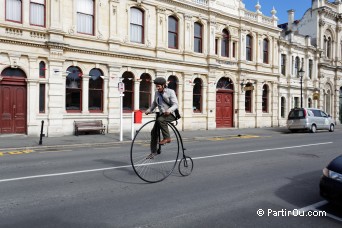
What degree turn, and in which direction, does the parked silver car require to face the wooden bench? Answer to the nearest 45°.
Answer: approximately 180°

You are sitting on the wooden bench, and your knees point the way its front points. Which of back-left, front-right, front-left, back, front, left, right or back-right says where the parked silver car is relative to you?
front-left

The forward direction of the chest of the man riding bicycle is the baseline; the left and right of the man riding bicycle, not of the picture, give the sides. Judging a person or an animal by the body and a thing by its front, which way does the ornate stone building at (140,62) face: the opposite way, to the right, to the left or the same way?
to the left

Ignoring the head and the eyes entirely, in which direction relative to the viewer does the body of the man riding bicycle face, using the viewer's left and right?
facing the viewer and to the left of the viewer

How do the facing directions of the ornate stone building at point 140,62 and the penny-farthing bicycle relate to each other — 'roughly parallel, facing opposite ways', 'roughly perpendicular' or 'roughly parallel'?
roughly perpendicular

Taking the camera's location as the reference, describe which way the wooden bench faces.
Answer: facing the viewer and to the right of the viewer

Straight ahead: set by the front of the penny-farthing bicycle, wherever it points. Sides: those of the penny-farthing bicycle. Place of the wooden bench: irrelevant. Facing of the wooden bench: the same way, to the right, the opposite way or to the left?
to the left

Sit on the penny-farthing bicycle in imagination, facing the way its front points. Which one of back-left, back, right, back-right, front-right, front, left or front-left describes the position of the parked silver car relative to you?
back

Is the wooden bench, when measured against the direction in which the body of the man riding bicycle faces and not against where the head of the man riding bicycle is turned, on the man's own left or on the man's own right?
on the man's own right

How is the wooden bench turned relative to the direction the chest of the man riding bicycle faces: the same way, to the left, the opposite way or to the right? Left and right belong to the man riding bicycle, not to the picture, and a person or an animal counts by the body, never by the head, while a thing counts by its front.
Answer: to the left

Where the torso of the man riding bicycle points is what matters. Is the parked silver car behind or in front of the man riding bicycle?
behind
